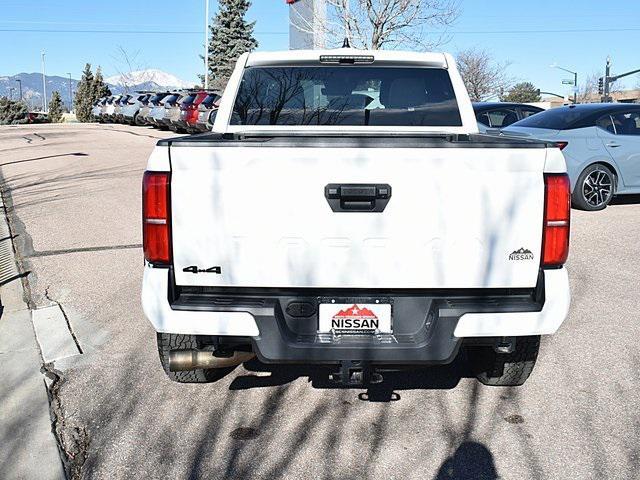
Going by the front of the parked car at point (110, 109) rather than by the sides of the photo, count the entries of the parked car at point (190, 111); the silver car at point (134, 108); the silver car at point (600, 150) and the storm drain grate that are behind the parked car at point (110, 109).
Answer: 0

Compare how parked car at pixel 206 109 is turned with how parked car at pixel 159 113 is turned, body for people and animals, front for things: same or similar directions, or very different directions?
same or similar directions

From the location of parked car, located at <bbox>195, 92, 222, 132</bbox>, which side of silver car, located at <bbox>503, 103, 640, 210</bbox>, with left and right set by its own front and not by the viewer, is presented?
left

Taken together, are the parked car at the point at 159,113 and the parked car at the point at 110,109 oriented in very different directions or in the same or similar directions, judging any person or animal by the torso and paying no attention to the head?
same or similar directions

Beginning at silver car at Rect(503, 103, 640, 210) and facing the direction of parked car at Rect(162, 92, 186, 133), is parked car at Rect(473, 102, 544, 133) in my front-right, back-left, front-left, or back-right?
front-right

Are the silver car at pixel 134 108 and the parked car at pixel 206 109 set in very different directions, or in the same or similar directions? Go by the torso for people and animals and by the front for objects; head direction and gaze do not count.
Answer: same or similar directions

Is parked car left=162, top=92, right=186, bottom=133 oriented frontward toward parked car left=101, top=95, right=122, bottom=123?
no

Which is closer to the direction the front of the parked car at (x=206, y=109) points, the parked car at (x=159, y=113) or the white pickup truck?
the white pickup truck

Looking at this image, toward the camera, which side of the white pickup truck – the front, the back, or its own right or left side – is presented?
back

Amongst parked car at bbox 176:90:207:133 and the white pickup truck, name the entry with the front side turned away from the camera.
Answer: the white pickup truck

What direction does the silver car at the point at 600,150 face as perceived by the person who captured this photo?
facing away from the viewer and to the right of the viewer

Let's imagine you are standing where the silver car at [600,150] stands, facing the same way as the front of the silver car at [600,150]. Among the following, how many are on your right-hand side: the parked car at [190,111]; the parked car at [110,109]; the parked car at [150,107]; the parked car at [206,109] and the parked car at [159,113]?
0

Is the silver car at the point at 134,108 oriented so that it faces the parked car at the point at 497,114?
no

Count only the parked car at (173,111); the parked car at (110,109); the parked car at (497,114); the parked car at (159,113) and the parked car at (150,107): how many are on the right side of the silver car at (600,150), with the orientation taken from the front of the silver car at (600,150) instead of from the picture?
0
